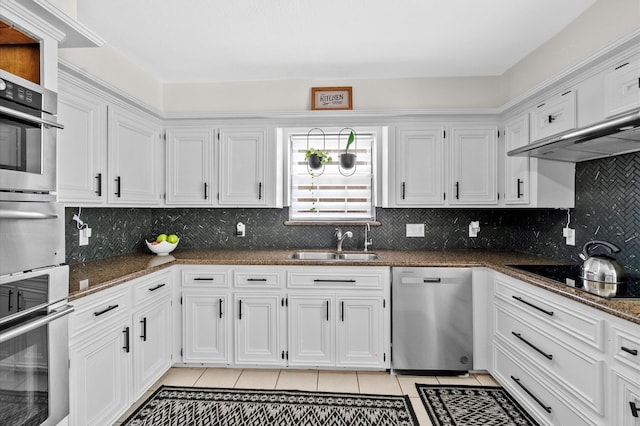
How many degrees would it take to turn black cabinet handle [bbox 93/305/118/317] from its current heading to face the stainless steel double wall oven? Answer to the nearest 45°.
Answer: approximately 90° to its right

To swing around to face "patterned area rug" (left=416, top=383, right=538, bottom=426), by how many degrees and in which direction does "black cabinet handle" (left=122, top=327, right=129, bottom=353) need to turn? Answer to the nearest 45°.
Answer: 0° — it already faces it

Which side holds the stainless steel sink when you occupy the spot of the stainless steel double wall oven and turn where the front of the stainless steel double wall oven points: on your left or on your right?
on your left

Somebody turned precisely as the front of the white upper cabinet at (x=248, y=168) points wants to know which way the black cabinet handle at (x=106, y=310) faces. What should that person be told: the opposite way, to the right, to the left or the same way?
to the left

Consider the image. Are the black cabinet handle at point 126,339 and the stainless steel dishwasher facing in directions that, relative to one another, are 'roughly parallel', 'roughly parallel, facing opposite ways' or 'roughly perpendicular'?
roughly perpendicular

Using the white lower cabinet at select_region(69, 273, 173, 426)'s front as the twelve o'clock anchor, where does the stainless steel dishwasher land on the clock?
The stainless steel dishwasher is roughly at 11 o'clock from the white lower cabinet.

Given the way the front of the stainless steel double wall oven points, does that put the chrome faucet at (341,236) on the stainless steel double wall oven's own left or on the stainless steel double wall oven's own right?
on the stainless steel double wall oven's own left

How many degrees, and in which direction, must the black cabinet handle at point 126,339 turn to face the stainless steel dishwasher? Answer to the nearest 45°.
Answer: approximately 45° to its left

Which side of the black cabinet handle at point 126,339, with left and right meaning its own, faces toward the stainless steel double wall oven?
right

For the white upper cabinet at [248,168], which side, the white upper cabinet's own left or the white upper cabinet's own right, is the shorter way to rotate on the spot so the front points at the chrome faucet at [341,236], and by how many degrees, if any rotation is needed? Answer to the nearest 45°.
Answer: approximately 90° to the white upper cabinet's own left

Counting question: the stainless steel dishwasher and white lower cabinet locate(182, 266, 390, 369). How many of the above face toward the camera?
2

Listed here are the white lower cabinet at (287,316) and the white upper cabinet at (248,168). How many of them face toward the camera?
2
